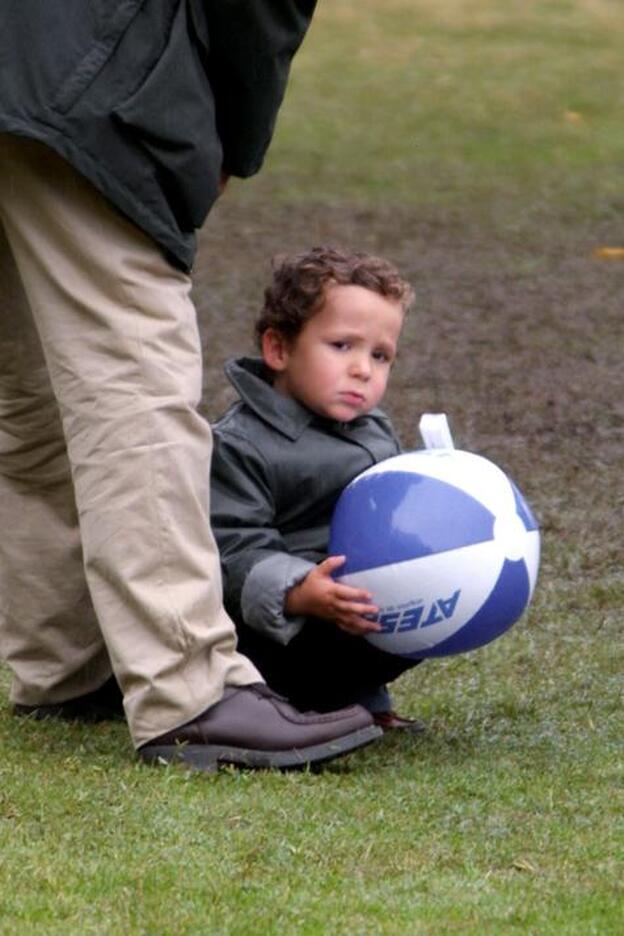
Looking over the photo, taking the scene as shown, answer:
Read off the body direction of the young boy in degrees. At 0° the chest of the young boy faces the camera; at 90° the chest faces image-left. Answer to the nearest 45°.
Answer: approximately 315°
